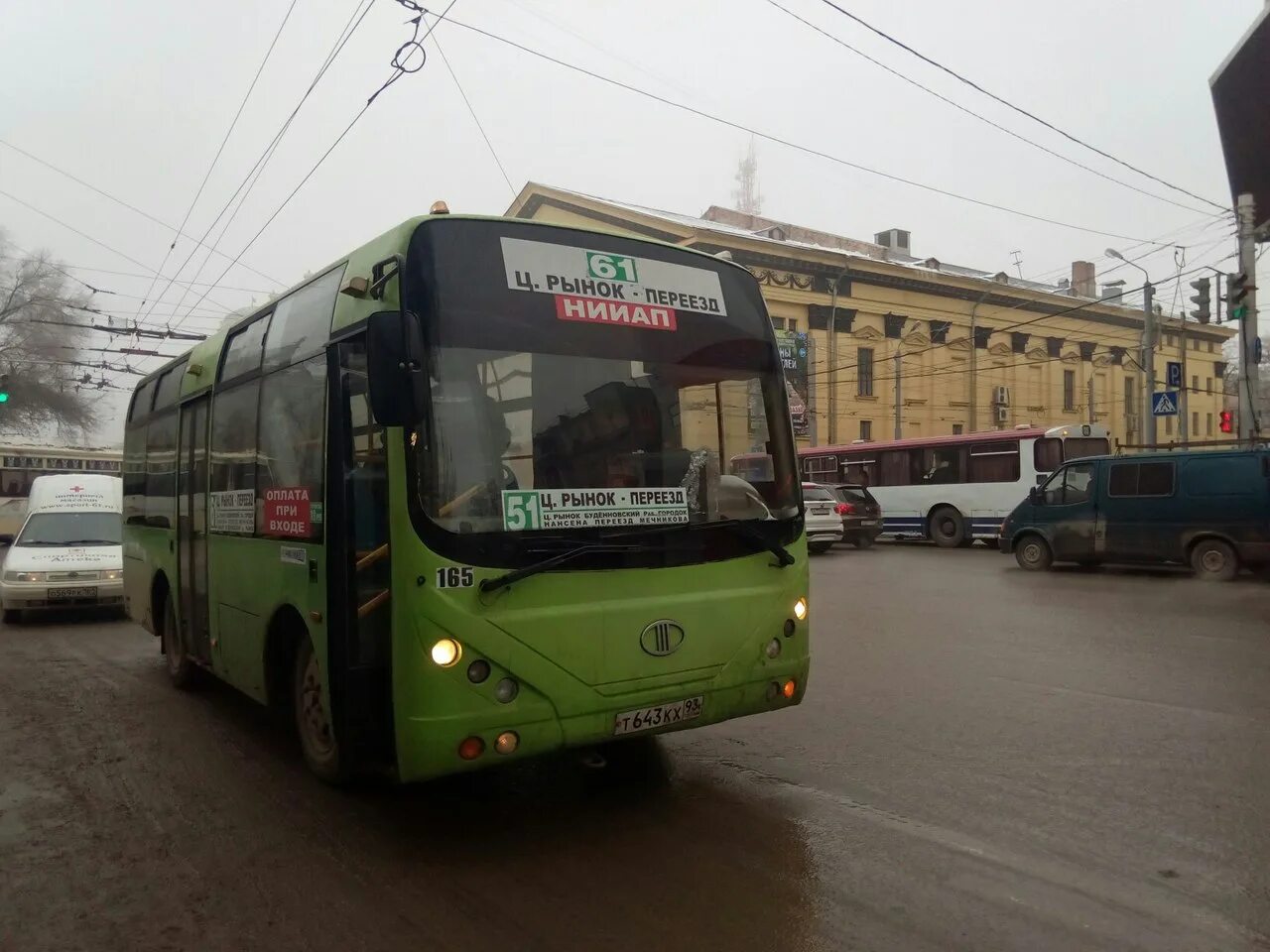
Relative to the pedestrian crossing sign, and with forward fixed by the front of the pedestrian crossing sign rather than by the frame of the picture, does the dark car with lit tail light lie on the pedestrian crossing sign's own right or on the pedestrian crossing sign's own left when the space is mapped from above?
on the pedestrian crossing sign's own right

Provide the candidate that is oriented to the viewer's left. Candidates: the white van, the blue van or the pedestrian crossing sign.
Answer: the blue van

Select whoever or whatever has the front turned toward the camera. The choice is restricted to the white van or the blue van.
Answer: the white van

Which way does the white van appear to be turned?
toward the camera

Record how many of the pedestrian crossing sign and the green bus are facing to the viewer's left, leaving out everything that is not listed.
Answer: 0

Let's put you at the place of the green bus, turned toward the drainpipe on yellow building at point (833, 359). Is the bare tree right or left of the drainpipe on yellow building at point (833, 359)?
left

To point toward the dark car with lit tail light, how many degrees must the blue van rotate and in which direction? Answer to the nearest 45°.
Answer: approximately 45° to its right

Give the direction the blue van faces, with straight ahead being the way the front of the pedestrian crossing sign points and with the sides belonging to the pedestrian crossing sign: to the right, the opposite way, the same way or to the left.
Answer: to the right

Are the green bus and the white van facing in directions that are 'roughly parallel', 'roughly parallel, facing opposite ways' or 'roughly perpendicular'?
roughly parallel

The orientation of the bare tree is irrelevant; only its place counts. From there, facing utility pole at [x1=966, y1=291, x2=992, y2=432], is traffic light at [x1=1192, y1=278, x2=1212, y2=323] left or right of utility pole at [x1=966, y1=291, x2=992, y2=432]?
right

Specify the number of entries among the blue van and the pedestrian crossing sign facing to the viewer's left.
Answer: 1

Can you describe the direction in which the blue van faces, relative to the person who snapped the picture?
facing to the left of the viewer

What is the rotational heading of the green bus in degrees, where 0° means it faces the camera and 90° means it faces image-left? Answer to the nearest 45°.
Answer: approximately 315°

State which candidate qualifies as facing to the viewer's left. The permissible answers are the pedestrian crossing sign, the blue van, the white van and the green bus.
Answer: the blue van

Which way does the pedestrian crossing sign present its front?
toward the camera
